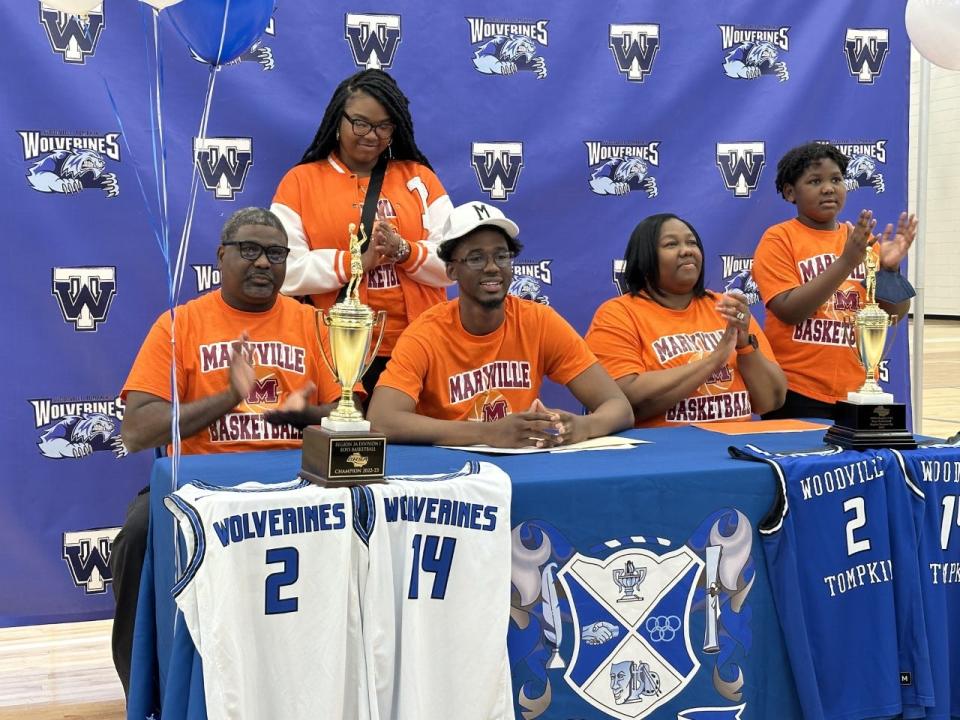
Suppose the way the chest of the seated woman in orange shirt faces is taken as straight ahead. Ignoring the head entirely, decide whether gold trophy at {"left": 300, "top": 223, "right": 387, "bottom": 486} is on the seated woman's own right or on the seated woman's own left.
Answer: on the seated woman's own right

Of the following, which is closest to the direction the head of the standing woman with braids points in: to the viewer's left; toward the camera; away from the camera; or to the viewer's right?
toward the camera

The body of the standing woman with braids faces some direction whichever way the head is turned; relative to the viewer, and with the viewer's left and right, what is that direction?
facing the viewer

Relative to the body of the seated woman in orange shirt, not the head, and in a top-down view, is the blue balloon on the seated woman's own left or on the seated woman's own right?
on the seated woman's own right

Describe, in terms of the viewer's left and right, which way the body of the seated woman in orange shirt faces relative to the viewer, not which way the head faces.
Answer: facing the viewer and to the right of the viewer

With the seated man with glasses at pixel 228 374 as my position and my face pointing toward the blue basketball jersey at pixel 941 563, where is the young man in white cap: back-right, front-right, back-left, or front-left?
front-left

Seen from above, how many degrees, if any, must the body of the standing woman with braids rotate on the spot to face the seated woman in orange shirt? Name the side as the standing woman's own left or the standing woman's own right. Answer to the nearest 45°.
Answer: approximately 90° to the standing woman's own left

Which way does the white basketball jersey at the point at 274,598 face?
toward the camera

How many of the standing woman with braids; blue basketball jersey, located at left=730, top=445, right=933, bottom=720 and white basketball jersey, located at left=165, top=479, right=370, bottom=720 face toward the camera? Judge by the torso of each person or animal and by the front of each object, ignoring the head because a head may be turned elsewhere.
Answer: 3

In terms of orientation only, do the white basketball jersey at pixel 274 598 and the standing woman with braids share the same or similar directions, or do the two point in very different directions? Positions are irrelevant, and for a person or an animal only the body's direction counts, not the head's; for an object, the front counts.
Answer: same or similar directions

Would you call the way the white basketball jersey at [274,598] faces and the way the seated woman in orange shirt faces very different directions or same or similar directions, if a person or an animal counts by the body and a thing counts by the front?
same or similar directions

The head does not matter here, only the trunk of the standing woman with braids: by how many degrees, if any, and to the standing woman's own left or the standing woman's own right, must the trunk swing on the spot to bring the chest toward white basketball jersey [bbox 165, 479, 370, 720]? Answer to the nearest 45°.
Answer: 0° — they already face it

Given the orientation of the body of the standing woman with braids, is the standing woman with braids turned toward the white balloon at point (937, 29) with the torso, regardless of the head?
no
